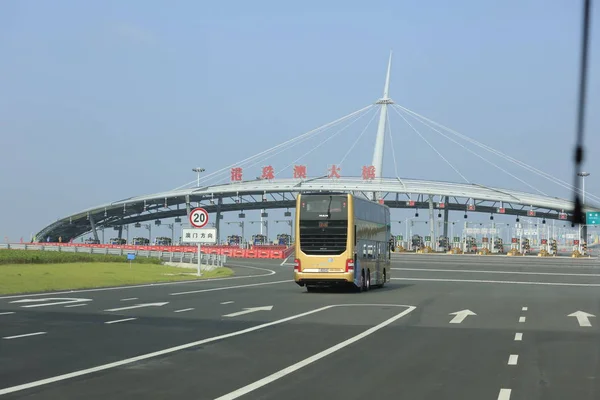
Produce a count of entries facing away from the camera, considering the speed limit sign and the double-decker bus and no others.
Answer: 1

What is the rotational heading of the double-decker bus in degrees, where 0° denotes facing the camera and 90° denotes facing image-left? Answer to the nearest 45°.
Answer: approximately 180°

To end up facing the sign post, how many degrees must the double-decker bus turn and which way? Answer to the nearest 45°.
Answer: approximately 45° to its left

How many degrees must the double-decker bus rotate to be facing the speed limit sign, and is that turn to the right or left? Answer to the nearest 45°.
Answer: approximately 45° to its left

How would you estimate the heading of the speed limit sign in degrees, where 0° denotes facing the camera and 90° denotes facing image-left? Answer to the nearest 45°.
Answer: approximately 0°

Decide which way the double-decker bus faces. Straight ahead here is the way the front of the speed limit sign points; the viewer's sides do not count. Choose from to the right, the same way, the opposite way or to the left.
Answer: the opposite way
